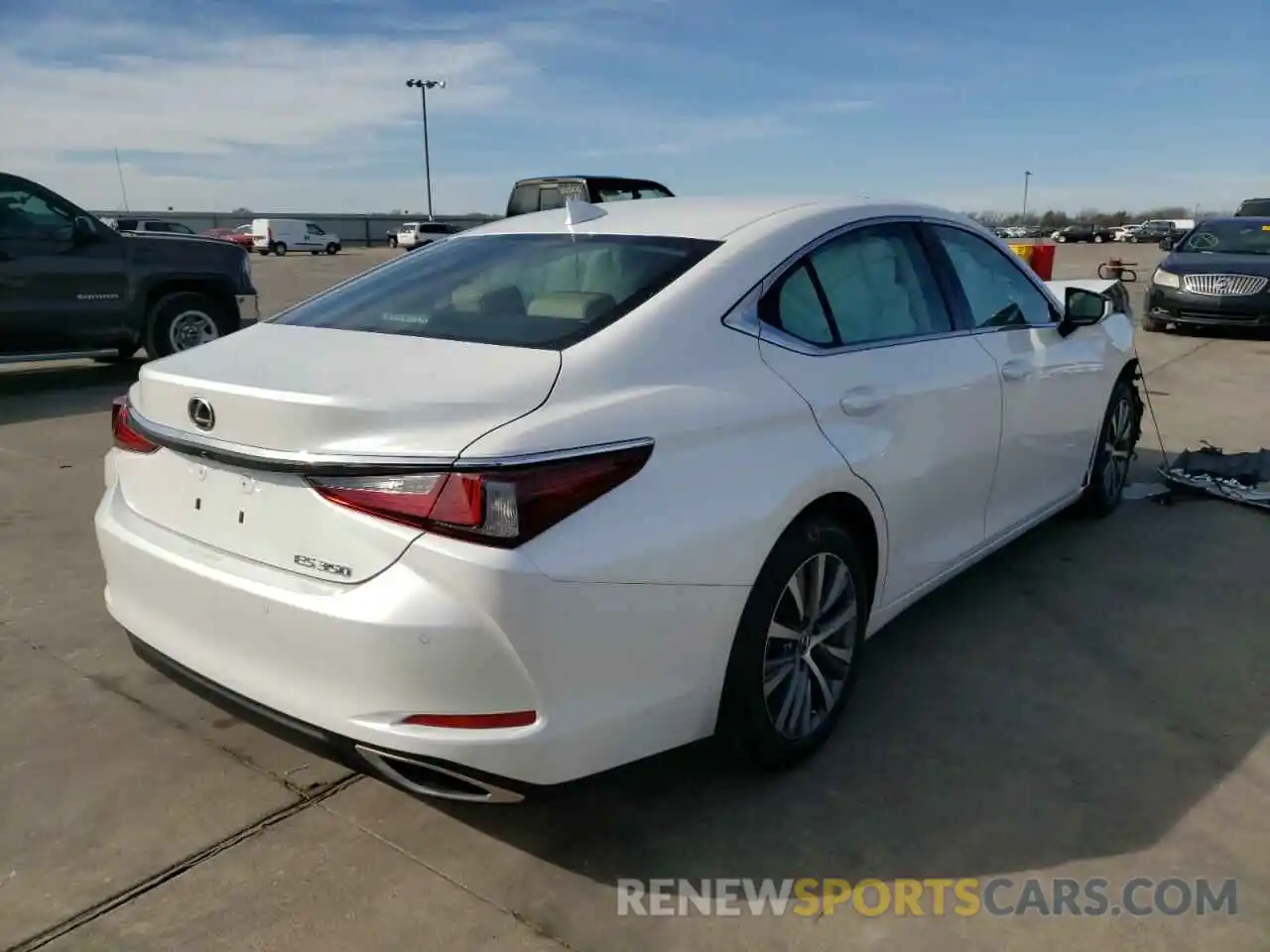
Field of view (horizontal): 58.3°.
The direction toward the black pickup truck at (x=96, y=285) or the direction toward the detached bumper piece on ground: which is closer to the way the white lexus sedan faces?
the detached bumper piece on ground

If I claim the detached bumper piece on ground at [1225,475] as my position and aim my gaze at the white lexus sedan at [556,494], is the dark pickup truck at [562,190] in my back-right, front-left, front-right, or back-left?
back-right

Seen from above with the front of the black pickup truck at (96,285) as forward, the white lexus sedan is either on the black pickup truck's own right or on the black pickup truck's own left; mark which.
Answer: on the black pickup truck's own right

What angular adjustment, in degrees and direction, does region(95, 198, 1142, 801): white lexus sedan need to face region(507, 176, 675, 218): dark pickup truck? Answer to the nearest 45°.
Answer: approximately 45° to its left

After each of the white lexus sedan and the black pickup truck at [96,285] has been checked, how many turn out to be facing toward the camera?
0

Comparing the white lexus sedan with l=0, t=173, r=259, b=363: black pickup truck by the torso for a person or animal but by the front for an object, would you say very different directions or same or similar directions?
same or similar directions

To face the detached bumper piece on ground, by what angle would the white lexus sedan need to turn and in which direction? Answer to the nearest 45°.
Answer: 0° — it already faces it

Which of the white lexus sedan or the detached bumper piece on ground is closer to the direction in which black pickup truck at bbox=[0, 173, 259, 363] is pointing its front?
the detached bumper piece on ground

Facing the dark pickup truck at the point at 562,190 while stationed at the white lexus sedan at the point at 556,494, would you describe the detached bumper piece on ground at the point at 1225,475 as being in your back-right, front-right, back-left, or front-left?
front-right

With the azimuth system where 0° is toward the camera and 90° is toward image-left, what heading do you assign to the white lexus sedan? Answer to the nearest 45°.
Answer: approximately 225°

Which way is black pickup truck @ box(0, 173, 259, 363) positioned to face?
to the viewer's right

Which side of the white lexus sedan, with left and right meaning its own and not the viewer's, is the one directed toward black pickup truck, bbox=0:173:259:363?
left

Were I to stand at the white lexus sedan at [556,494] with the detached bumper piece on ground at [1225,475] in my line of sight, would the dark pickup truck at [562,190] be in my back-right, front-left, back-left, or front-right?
front-left

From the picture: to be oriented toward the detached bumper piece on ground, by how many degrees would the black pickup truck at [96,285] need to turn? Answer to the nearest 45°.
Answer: approximately 45° to its right

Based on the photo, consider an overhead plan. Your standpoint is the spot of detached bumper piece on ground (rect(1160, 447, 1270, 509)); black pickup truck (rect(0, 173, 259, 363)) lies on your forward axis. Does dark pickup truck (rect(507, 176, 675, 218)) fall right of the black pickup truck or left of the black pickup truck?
right
